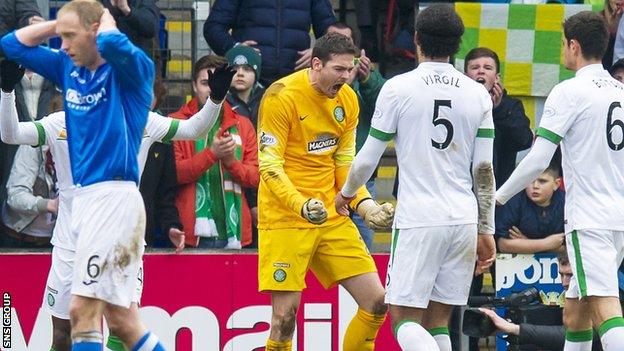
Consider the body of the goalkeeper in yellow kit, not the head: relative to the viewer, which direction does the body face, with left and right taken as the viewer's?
facing the viewer and to the right of the viewer

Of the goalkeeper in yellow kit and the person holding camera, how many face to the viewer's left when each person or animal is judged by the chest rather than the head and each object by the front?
1

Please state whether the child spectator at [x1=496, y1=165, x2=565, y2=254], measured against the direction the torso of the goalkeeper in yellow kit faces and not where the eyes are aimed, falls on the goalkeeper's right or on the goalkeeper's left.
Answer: on the goalkeeper's left

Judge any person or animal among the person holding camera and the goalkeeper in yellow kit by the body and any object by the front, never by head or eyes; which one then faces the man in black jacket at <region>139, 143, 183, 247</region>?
the person holding camera

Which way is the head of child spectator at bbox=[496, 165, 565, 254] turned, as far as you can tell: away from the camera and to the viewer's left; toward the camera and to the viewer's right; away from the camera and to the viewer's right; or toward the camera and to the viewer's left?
toward the camera and to the viewer's left

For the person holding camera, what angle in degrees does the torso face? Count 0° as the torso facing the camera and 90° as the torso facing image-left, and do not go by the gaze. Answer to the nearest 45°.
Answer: approximately 90°

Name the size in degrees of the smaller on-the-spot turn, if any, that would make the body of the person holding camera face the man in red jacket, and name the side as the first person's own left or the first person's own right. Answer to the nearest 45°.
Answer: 0° — they already face them
